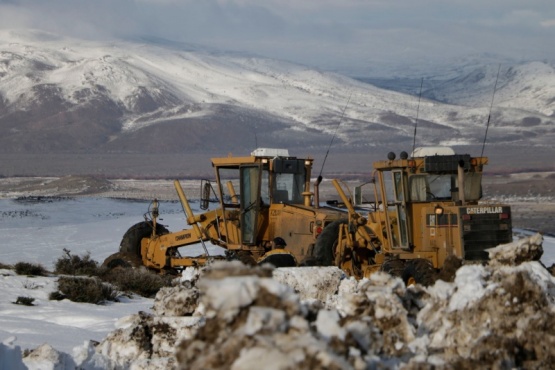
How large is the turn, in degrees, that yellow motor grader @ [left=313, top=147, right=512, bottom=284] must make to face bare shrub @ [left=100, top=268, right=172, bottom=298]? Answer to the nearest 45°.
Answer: approximately 45° to its left

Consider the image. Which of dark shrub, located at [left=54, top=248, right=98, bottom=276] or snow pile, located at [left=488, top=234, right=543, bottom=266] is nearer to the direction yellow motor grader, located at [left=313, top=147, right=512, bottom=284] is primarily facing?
the dark shrub

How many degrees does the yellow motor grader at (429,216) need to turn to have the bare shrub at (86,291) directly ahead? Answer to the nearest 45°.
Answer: approximately 90° to its left

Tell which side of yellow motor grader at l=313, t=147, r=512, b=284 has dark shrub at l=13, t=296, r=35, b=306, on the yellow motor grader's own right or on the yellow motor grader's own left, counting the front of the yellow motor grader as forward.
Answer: on the yellow motor grader's own left

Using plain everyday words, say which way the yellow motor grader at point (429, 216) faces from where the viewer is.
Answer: facing away from the viewer and to the left of the viewer

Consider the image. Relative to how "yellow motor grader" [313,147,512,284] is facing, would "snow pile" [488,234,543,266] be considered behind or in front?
behind
